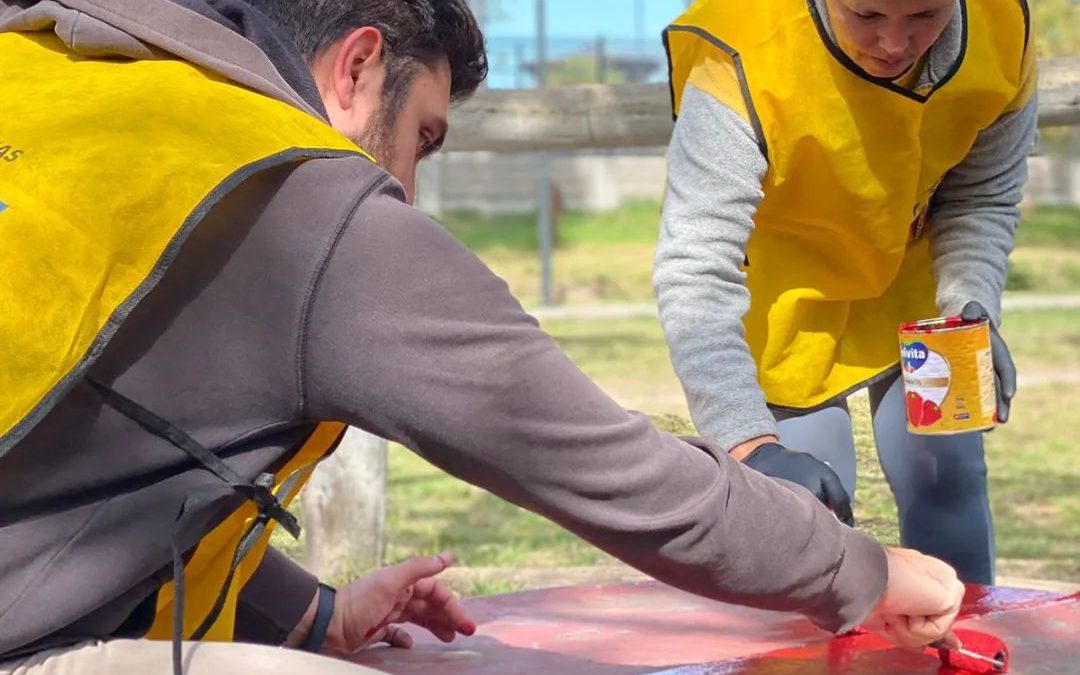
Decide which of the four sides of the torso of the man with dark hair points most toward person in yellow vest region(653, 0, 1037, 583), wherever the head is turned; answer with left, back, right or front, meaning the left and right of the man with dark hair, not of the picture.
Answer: front

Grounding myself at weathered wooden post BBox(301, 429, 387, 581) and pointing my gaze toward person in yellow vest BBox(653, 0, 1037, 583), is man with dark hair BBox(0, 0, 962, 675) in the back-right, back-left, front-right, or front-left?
front-right

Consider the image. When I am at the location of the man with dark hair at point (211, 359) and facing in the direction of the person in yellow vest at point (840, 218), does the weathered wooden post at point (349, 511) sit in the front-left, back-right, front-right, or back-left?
front-left

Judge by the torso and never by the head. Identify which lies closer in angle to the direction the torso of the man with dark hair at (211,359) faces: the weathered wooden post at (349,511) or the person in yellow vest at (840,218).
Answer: the person in yellow vest

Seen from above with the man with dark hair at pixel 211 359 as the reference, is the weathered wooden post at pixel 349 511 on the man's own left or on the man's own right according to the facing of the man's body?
on the man's own left

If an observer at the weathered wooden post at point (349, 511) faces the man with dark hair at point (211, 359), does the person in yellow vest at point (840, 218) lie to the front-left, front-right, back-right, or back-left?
front-left

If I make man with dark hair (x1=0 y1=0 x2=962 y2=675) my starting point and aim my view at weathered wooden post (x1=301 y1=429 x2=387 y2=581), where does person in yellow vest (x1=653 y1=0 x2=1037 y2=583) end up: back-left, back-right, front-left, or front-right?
front-right

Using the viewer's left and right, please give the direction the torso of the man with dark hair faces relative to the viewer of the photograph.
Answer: facing away from the viewer and to the right of the viewer
